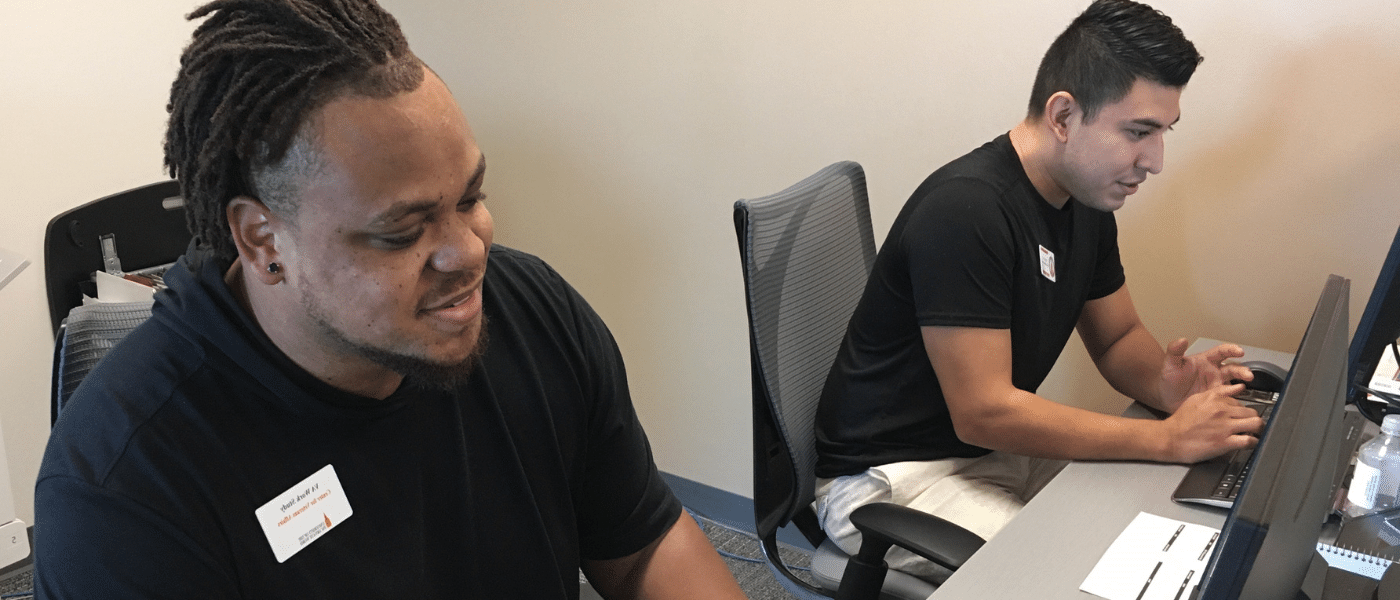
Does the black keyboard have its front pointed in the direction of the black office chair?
yes

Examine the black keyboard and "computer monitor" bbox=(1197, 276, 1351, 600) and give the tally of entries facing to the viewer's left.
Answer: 2

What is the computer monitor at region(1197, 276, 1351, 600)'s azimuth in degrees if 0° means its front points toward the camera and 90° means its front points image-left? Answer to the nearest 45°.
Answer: approximately 90°

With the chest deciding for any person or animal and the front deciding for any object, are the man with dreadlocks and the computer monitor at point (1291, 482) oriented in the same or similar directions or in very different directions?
very different directions

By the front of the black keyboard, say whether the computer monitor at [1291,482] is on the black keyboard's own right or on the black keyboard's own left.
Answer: on the black keyboard's own left

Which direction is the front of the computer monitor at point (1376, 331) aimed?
to the viewer's left

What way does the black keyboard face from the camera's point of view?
to the viewer's left

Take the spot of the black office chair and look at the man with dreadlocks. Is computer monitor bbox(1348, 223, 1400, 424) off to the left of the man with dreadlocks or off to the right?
left

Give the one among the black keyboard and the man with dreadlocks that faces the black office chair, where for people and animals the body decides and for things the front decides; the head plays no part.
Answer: the black keyboard

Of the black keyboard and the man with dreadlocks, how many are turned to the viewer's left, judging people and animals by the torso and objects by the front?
1
